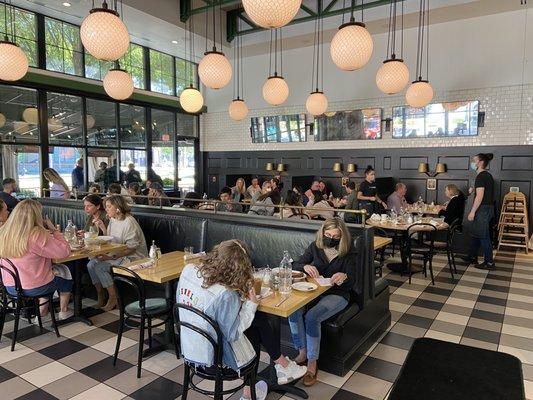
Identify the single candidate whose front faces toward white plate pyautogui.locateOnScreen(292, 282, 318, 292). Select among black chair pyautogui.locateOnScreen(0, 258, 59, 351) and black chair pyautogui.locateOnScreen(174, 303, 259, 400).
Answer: black chair pyautogui.locateOnScreen(174, 303, 259, 400)

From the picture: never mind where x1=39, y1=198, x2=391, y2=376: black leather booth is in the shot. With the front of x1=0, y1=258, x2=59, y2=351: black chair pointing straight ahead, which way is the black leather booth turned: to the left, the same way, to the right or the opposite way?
the opposite way

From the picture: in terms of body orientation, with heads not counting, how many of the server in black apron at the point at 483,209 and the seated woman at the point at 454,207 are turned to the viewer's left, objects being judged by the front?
2

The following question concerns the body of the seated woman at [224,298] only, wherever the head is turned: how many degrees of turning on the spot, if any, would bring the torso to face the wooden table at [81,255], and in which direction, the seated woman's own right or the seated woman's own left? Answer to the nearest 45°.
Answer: approximately 90° to the seated woman's own left

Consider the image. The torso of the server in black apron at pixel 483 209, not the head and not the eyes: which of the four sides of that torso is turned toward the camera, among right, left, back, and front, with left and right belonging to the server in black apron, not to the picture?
left

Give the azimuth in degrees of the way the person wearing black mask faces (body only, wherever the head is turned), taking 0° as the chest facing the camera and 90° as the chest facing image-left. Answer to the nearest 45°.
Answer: approximately 45°

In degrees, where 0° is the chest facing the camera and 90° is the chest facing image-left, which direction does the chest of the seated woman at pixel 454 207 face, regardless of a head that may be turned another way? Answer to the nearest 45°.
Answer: approximately 90°

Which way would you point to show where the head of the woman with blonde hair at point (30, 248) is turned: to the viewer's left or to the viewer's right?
to the viewer's right

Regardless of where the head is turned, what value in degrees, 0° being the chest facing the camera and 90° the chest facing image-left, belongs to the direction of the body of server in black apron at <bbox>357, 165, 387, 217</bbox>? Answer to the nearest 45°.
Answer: approximately 315°
